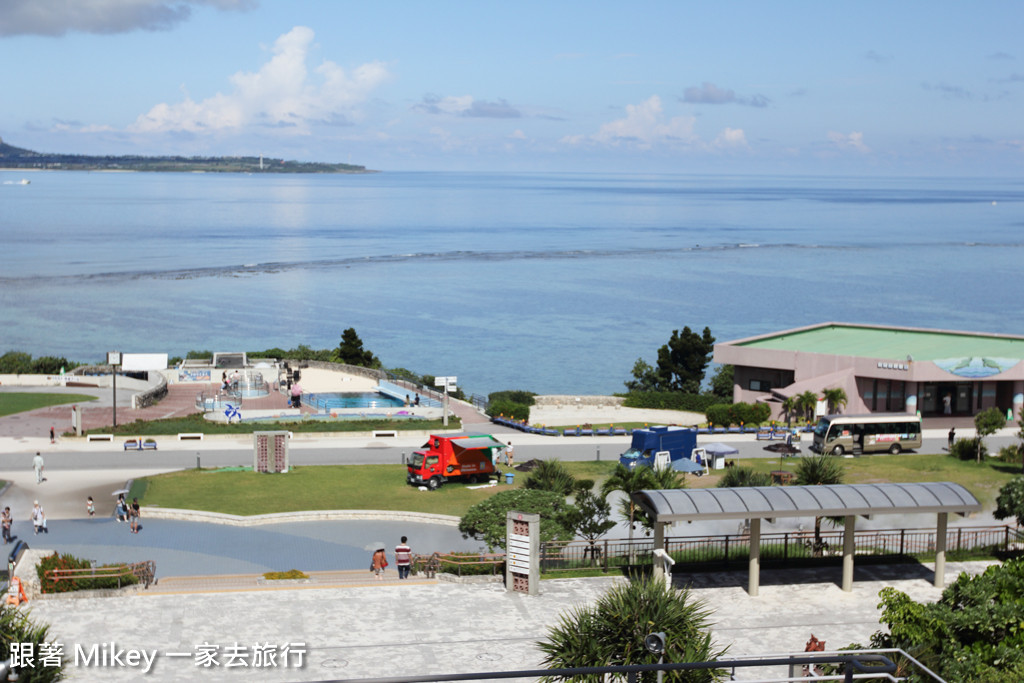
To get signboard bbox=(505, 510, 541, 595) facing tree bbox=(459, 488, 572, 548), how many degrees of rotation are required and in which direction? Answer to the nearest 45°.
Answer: approximately 135° to its right

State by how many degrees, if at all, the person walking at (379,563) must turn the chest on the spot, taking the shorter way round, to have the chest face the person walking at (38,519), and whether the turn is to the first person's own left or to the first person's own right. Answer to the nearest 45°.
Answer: approximately 45° to the first person's own left

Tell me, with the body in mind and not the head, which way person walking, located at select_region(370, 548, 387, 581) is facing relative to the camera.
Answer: away from the camera

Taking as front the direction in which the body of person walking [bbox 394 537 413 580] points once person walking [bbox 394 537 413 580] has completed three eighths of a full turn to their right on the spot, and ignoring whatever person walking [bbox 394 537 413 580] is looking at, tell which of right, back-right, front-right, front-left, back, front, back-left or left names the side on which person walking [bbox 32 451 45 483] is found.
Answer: back

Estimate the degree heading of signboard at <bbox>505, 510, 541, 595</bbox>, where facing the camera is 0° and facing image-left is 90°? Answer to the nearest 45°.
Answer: approximately 45°

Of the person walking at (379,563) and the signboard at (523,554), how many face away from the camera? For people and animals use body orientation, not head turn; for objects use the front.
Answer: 1

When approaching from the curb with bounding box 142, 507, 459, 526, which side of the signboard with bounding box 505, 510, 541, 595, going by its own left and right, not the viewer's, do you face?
right

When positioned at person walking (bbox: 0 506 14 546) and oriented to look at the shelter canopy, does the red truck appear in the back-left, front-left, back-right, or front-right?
front-left

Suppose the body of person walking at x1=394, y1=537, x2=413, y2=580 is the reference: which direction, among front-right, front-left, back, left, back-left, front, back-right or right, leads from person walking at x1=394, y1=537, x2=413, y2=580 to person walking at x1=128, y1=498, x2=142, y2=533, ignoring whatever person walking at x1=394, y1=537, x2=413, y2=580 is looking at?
front-left

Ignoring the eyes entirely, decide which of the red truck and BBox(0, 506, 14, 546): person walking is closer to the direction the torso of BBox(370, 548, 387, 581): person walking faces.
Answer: the red truck

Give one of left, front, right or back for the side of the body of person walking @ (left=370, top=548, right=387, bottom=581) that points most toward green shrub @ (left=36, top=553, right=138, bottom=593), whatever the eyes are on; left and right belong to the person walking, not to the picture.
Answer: left

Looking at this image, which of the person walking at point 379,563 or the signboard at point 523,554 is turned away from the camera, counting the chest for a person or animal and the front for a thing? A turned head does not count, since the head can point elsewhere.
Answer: the person walking

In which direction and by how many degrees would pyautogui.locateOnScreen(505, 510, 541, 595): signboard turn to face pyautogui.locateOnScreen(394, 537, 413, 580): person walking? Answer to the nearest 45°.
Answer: approximately 90° to its right

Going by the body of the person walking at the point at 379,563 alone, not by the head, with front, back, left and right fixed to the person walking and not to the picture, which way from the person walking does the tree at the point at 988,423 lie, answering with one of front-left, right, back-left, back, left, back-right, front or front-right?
front-right
